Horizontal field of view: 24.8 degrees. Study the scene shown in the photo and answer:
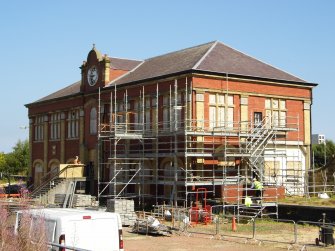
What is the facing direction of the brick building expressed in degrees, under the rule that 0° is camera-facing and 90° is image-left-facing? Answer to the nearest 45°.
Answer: approximately 45°

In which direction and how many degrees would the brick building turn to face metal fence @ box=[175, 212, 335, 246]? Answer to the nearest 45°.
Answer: approximately 45° to its left

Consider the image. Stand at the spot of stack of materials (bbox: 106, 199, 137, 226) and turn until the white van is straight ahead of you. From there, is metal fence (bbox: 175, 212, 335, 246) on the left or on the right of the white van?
left
